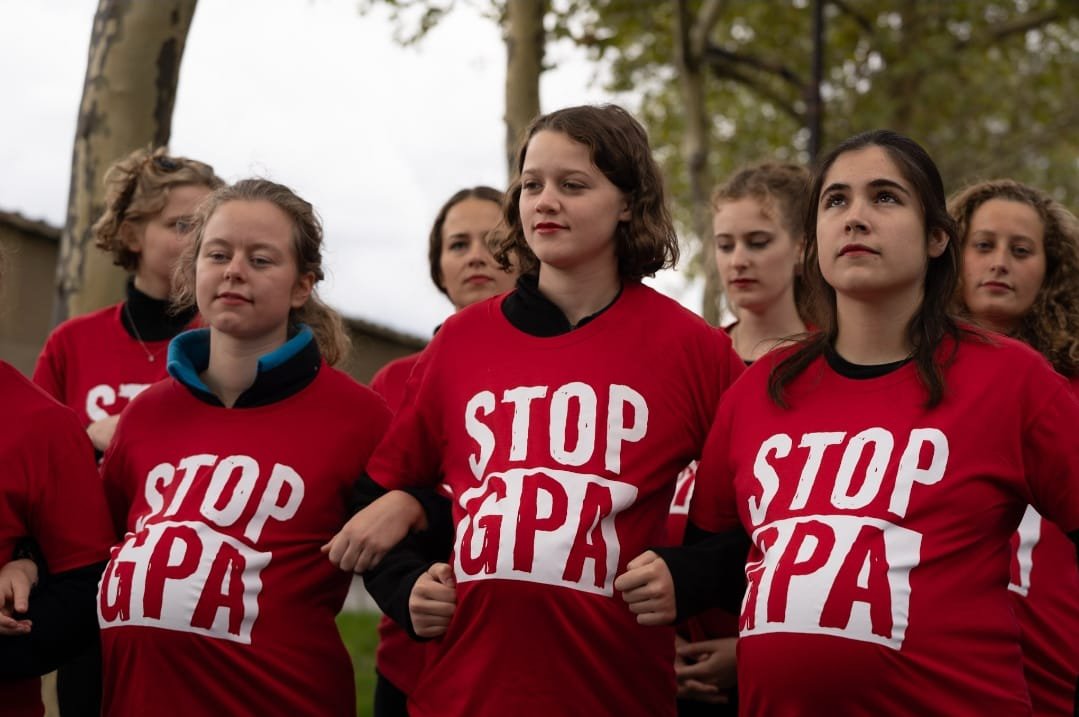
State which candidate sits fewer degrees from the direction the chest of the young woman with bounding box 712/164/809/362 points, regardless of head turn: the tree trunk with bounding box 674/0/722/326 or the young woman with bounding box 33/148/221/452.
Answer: the young woman

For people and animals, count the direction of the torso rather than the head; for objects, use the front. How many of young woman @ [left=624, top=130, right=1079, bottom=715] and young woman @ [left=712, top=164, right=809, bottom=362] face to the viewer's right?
0

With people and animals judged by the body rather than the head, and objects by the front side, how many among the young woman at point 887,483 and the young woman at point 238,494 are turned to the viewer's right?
0

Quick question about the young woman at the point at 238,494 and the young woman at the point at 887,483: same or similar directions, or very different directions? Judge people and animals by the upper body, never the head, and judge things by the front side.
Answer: same or similar directions

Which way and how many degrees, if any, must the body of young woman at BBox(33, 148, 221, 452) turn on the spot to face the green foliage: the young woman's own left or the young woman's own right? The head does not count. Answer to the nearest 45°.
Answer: approximately 90° to the young woman's own left

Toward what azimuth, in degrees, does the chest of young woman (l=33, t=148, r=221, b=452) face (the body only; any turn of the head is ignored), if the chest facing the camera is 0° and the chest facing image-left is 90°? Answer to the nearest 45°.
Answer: approximately 315°

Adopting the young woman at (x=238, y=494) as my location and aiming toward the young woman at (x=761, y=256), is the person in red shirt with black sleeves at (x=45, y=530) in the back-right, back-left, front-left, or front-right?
back-left

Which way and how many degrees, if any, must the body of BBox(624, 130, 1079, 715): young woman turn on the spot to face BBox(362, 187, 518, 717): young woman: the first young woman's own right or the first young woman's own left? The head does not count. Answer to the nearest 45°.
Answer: approximately 90° to the first young woman's own right

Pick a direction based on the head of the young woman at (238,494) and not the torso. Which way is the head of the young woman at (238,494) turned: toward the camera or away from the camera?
toward the camera

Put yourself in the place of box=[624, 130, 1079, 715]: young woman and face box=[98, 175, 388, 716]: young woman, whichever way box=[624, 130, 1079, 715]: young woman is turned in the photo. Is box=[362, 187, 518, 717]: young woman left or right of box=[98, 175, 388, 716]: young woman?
right

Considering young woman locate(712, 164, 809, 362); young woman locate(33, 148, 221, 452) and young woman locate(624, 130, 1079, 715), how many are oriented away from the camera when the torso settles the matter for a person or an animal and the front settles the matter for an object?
0

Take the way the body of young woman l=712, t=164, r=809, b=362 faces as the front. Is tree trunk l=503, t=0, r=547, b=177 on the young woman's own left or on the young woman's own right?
on the young woman's own right

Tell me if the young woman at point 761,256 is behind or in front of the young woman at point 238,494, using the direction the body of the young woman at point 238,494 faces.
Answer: behind

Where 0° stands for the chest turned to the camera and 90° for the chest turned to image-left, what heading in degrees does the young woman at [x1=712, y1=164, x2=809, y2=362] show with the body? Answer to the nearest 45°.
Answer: approximately 45°

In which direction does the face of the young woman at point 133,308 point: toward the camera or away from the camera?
toward the camera

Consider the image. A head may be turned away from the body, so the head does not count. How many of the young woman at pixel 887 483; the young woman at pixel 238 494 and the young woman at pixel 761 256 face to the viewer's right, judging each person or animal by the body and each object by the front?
0
